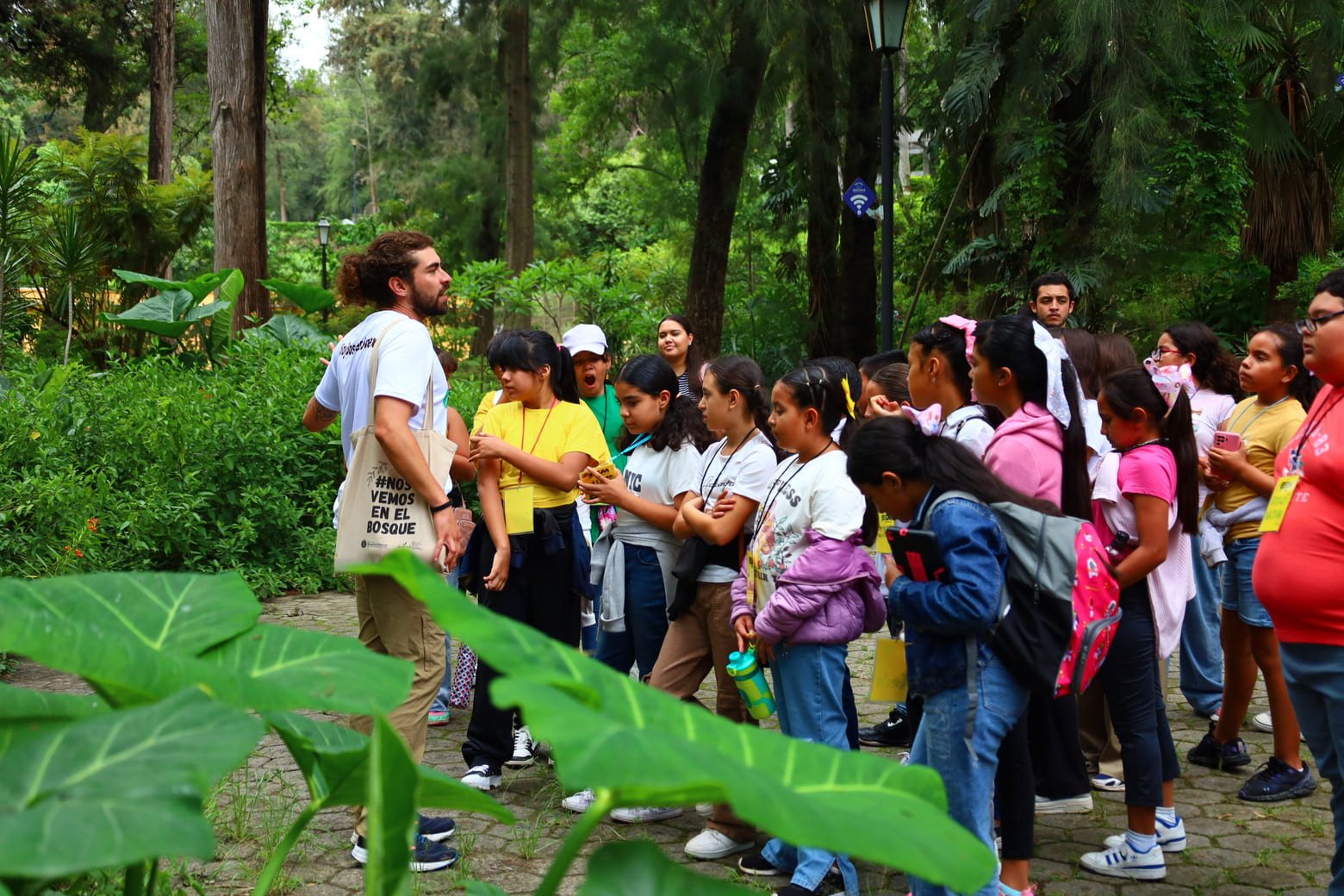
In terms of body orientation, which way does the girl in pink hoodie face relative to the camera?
to the viewer's left

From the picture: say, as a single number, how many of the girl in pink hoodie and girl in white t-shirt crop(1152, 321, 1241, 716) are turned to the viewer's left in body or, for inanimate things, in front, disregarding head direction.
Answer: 2

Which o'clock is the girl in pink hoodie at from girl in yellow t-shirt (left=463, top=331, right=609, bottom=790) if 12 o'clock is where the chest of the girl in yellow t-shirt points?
The girl in pink hoodie is roughly at 9 o'clock from the girl in yellow t-shirt.

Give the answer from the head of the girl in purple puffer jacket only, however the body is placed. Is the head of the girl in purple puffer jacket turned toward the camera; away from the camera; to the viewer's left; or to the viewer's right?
to the viewer's left

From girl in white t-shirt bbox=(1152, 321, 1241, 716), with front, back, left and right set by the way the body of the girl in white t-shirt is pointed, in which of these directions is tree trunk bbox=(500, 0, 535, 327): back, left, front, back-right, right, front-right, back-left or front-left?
front-right

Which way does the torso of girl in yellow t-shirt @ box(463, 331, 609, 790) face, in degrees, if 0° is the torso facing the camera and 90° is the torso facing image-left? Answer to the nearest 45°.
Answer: approximately 45°

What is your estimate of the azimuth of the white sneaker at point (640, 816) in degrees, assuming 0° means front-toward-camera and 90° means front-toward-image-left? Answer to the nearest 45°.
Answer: approximately 90°

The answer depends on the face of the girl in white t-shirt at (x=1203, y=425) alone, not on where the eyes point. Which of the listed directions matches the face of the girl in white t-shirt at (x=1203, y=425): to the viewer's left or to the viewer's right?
to the viewer's left

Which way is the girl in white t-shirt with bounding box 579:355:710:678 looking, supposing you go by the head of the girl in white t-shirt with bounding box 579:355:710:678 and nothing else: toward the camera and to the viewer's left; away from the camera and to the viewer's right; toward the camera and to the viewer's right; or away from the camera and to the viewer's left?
toward the camera and to the viewer's left

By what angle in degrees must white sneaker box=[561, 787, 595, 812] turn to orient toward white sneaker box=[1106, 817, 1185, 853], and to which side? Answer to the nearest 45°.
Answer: approximately 180°

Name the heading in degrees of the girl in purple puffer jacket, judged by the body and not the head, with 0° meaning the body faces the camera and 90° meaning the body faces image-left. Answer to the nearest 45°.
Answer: approximately 45°

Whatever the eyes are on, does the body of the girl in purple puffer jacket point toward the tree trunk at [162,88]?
no

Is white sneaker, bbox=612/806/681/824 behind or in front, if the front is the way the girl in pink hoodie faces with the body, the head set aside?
in front

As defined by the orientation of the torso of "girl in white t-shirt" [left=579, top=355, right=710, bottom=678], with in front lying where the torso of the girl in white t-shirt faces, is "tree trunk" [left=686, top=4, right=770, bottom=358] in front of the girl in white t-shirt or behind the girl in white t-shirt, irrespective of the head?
behind

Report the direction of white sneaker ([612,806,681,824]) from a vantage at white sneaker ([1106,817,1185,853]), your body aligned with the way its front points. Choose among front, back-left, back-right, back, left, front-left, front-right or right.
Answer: front

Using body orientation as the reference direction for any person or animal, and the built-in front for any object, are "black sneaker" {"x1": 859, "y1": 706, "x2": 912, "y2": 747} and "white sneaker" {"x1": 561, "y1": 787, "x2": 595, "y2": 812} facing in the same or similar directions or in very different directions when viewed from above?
same or similar directions

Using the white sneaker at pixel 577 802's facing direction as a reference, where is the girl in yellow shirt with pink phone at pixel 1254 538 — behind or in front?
behind

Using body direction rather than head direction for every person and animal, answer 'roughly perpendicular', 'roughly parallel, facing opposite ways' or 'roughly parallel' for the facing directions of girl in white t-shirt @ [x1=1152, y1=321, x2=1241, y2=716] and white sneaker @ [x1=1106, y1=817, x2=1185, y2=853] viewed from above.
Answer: roughly parallel

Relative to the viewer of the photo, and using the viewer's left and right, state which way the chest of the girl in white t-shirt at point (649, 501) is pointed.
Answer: facing the viewer and to the left of the viewer
